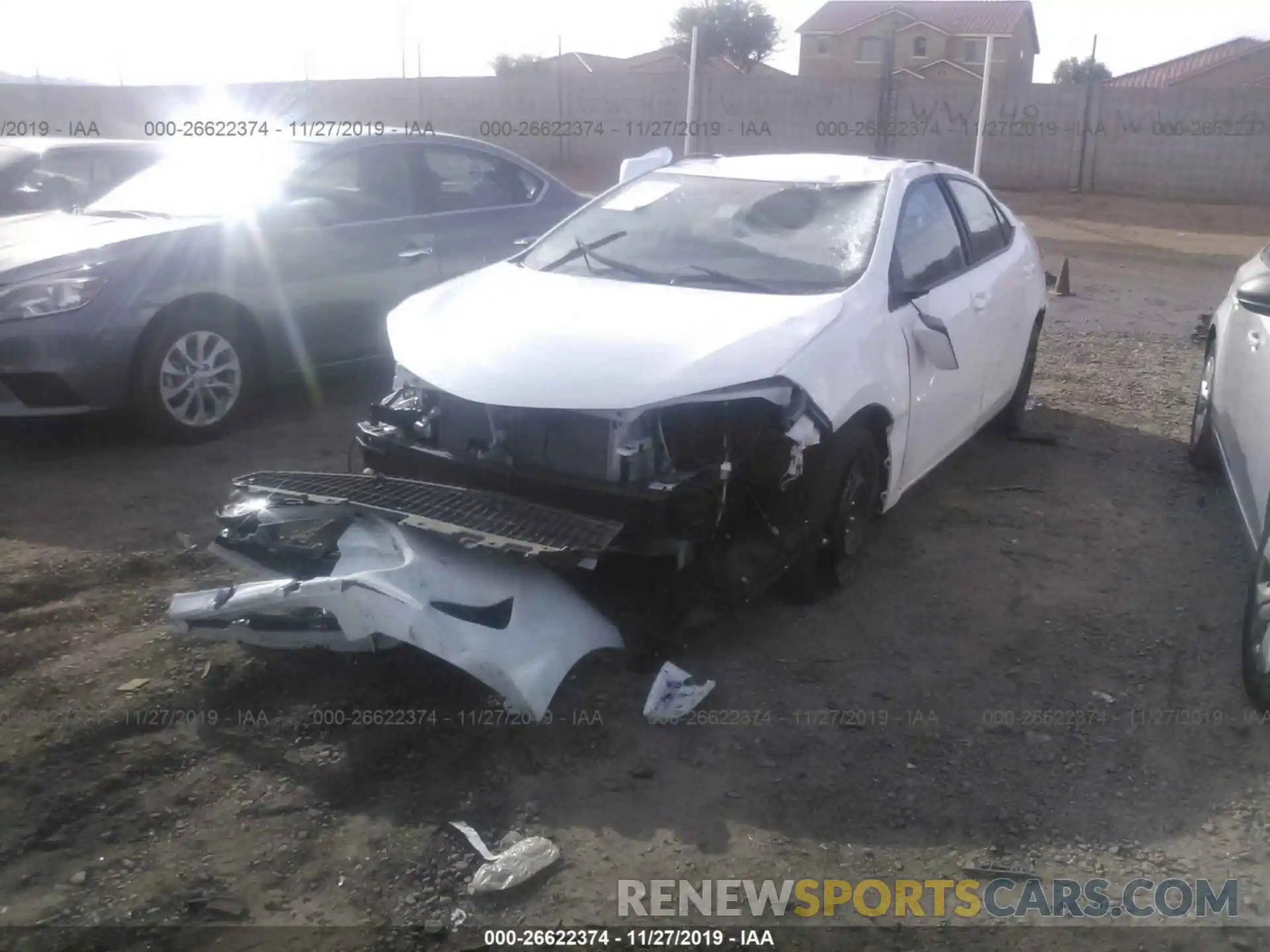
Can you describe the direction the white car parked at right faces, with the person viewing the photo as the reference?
facing away from the viewer

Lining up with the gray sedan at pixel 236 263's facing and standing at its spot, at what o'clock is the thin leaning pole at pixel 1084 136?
The thin leaning pole is roughly at 6 o'clock from the gray sedan.

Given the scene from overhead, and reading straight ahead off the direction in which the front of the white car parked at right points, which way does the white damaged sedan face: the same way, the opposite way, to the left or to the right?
the opposite way

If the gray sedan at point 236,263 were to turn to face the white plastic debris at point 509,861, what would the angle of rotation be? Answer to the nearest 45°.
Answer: approximately 45° to its left

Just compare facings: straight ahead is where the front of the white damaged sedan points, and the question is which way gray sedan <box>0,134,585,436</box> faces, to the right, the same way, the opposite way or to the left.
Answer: the same way

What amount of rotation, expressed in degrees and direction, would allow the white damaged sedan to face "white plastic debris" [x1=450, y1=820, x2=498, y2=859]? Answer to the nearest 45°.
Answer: approximately 45° to its left

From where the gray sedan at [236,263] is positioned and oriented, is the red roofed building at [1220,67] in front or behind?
behind

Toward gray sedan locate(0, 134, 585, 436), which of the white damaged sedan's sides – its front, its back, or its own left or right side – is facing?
right

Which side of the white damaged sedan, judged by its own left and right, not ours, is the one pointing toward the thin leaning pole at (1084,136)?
back

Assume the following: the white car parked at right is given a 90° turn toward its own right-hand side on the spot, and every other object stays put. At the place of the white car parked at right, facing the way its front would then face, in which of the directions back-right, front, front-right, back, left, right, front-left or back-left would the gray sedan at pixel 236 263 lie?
back

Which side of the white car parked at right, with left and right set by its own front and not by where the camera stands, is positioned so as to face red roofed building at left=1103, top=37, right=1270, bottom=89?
front

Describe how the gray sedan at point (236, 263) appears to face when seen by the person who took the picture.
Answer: facing the viewer and to the left of the viewer

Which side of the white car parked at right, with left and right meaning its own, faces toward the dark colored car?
left

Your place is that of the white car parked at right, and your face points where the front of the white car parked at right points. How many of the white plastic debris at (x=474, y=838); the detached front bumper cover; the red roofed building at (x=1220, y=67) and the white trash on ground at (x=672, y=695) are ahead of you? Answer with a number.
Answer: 1

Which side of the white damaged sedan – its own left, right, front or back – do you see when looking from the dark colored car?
right

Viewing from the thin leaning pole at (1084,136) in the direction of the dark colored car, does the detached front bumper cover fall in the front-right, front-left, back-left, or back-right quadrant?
front-left
